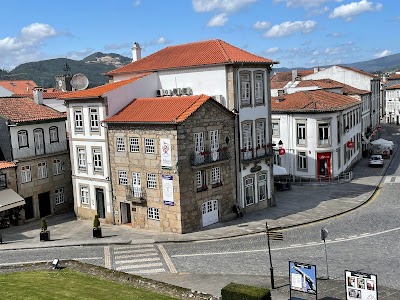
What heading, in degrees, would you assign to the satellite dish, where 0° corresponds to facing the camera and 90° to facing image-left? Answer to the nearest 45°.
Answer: approximately 0°

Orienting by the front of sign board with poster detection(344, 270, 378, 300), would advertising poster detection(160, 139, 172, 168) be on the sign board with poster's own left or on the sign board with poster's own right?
on the sign board with poster's own right

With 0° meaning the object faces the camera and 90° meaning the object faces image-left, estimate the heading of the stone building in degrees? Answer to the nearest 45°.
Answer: approximately 45°

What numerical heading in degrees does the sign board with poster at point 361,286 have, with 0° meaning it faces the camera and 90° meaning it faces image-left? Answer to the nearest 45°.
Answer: approximately 0°

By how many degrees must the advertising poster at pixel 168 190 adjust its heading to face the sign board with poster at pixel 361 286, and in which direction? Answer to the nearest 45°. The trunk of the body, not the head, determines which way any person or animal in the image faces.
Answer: approximately 90° to its left

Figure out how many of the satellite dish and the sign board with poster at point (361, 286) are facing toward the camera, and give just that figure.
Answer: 2

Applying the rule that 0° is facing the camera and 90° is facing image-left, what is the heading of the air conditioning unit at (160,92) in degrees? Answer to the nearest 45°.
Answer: approximately 45°
